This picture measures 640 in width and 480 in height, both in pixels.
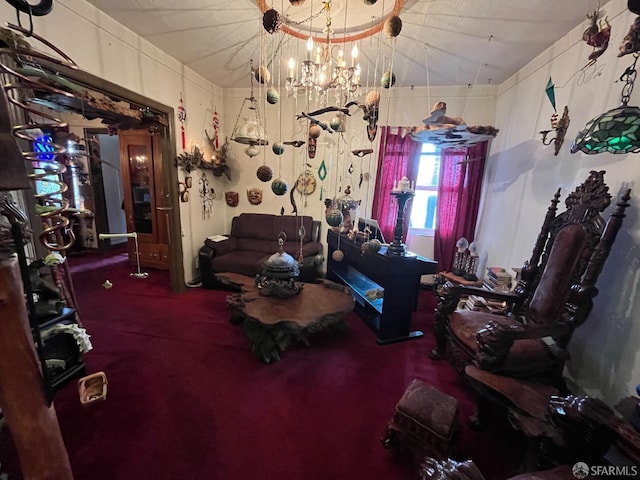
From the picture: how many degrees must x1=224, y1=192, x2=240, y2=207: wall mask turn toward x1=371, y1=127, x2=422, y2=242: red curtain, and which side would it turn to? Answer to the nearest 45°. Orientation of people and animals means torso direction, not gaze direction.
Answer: approximately 45° to its left

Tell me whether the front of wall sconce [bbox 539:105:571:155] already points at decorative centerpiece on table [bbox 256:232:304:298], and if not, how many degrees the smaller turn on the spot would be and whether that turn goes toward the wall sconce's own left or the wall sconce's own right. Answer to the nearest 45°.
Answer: approximately 45° to the wall sconce's own left

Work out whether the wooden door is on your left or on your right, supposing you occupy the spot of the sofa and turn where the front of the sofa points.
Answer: on your right

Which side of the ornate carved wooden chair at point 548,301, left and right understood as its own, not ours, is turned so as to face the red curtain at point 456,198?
right

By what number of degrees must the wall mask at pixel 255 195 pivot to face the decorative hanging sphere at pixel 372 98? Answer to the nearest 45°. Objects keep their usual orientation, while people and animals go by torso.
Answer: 0° — it already faces it

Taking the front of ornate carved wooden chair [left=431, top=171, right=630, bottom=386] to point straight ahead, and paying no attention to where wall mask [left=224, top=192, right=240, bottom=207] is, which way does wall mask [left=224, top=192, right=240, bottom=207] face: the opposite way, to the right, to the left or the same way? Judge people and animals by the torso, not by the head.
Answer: to the left

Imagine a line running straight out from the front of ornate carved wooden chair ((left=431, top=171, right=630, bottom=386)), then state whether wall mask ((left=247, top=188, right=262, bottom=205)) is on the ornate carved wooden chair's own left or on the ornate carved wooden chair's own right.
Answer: on the ornate carved wooden chair's own right

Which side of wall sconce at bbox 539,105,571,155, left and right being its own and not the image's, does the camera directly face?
left

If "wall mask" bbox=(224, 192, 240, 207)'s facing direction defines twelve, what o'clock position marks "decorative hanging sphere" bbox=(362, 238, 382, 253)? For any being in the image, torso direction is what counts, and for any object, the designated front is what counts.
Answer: The decorative hanging sphere is roughly at 11 o'clock from the wall mask.
